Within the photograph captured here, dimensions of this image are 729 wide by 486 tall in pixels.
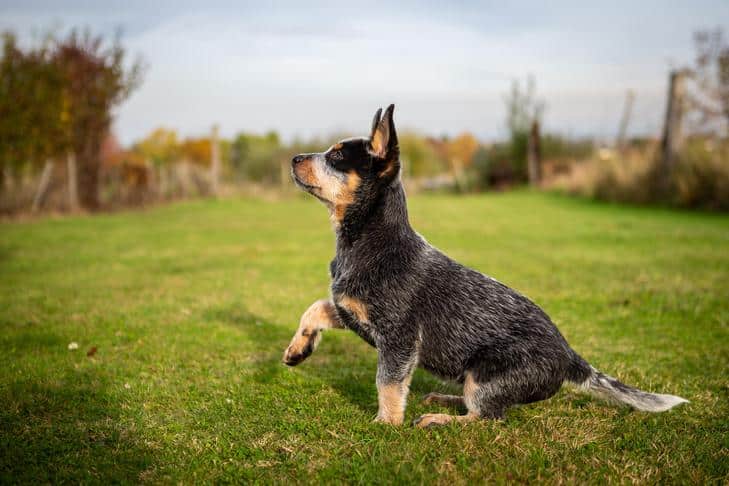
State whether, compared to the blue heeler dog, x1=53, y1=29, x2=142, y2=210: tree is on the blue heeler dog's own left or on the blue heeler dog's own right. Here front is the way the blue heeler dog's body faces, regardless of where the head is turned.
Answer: on the blue heeler dog's own right

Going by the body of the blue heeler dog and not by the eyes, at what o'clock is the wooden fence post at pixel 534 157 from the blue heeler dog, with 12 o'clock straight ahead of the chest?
The wooden fence post is roughly at 3 o'clock from the blue heeler dog.

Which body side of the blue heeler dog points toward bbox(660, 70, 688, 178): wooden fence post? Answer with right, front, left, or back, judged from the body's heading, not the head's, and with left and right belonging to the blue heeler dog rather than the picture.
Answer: right

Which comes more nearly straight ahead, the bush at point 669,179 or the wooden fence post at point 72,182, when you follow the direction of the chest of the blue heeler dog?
the wooden fence post

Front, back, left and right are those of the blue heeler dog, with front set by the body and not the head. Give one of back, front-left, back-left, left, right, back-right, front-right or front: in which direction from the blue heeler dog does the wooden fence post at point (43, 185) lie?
front-right

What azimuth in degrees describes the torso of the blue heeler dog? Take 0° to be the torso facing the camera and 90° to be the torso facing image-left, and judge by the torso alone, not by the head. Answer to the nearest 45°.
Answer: approximately 90°

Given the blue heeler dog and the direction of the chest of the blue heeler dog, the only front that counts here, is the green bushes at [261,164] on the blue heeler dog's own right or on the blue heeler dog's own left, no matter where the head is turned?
on the blue heeler dog's own right

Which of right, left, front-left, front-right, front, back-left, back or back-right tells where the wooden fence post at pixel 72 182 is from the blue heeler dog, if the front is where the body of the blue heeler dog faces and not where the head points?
front-right
